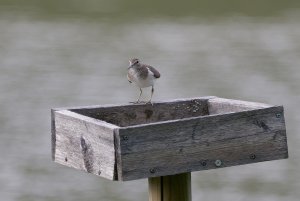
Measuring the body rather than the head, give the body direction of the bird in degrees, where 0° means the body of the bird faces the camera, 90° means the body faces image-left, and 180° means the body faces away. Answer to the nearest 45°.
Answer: approximately 45°
